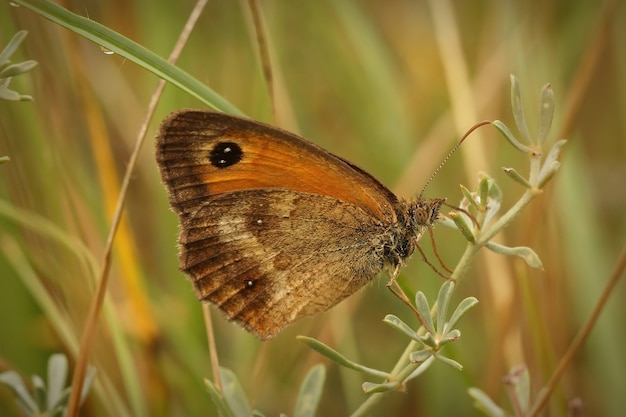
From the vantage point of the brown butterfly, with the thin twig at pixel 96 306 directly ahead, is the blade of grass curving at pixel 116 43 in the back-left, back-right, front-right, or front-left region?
front-left

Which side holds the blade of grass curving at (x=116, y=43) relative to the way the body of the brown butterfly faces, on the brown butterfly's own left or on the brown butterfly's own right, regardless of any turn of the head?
on the brown butterfly's own left

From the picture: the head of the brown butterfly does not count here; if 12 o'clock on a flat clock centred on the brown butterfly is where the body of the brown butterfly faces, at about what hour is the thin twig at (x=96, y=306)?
The thin twig is roughly at 5 o'clock from the brown butterfly.

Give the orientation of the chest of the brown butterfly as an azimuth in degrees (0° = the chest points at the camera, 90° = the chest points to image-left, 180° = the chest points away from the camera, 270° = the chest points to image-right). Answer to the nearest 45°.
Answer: approximately 270°

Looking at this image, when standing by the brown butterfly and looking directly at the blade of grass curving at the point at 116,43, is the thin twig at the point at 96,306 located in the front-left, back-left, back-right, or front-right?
front-right
